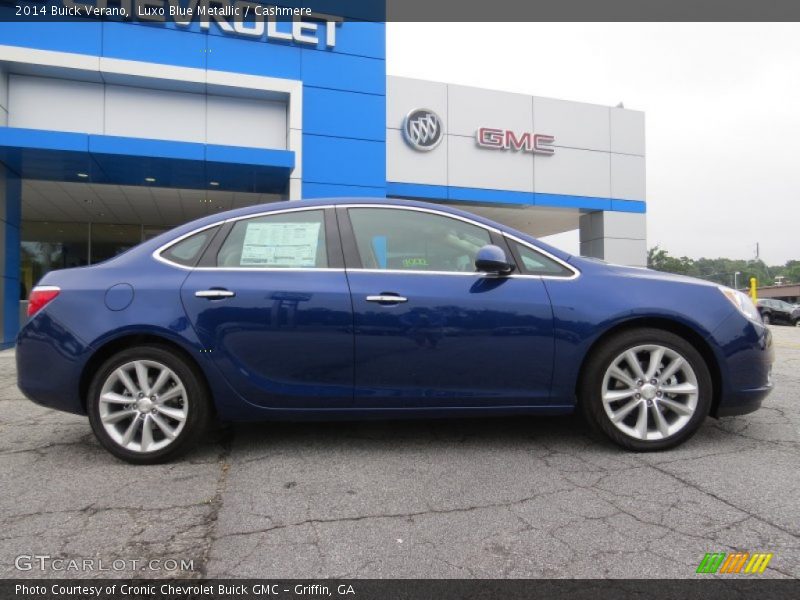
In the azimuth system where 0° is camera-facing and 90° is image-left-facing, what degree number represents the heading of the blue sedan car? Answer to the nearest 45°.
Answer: approximately 270°

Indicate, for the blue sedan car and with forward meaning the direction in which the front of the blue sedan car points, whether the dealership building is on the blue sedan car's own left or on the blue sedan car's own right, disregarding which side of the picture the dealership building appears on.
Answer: on the blue sedan car's own left
